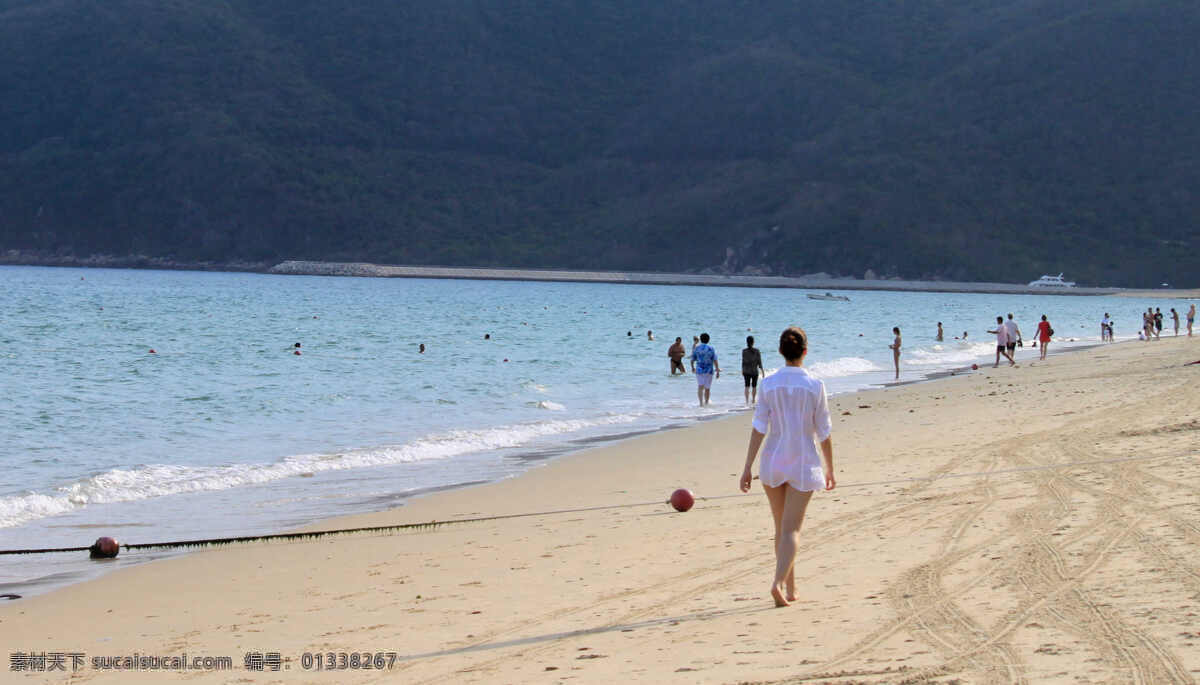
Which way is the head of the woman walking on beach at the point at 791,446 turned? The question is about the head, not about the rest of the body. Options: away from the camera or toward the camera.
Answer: away from the camera

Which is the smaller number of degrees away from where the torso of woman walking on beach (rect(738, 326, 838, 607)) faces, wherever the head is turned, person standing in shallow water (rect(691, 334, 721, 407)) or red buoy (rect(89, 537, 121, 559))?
the person standing in shallow water

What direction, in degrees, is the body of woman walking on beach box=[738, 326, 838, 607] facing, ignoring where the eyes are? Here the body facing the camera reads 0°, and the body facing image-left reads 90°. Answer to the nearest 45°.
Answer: approximately 180°

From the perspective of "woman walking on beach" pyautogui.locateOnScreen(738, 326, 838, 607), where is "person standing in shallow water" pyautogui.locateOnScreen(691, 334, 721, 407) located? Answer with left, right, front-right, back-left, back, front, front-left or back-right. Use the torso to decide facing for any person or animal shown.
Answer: front

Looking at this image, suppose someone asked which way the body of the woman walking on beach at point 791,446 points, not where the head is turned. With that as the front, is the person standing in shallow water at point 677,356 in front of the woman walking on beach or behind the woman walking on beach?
in front
